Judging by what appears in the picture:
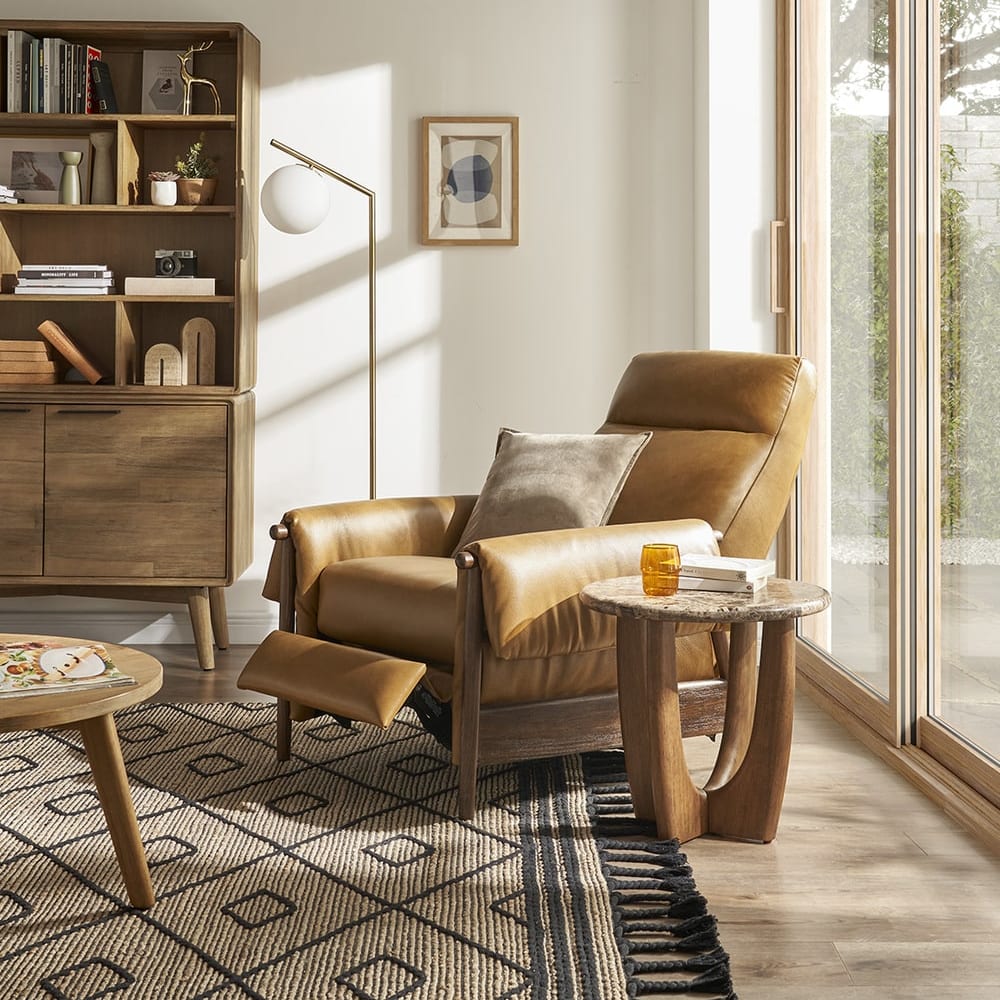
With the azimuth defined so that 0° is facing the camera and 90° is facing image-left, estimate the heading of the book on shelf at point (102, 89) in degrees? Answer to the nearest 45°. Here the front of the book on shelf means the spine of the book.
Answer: approximately 0°

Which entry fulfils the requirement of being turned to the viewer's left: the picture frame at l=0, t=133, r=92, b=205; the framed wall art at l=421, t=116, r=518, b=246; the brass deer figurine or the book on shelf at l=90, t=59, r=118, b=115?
the brass deer figurine

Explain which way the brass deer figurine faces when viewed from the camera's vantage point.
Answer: facing to the left of the viewer

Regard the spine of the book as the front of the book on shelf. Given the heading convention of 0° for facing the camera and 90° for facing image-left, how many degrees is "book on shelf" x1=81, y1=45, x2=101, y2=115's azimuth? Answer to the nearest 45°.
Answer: approximately 0°

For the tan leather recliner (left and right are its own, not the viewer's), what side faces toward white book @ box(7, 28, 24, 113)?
right
